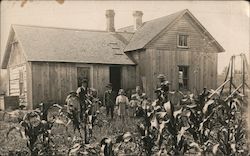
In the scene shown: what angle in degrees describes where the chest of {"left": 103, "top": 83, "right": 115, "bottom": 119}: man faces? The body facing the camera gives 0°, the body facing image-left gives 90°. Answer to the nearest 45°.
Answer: approximately 0°
